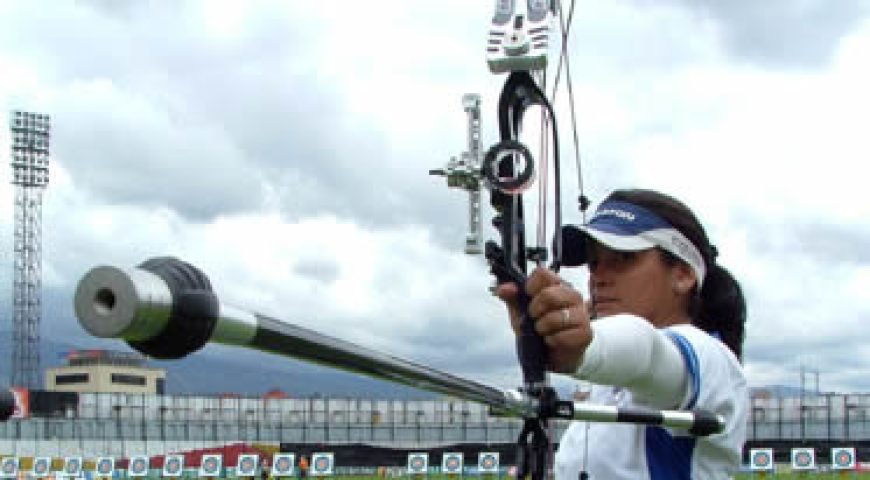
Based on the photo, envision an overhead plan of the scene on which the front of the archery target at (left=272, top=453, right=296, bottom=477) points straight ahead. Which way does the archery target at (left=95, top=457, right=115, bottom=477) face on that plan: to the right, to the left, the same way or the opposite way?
the same way

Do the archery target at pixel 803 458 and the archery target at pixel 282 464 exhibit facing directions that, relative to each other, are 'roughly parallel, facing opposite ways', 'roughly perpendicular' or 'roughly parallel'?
roughly parallel

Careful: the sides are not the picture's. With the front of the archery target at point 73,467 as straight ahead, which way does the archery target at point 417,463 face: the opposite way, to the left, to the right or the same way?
the same way

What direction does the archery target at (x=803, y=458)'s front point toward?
toward the camera

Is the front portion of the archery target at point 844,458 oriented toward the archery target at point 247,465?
no

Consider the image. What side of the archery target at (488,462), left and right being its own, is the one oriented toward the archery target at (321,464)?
right

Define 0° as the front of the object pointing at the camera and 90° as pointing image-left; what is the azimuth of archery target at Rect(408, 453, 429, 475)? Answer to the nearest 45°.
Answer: approximately 0°

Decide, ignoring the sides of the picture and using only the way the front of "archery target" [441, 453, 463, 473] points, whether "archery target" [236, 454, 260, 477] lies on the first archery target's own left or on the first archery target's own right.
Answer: on the first archery target's own right

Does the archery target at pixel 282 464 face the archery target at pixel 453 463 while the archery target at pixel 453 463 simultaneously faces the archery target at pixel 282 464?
no

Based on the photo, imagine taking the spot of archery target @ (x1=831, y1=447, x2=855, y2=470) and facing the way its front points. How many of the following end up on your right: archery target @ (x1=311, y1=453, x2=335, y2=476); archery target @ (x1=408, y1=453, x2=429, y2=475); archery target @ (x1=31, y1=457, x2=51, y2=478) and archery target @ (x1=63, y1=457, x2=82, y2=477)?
4

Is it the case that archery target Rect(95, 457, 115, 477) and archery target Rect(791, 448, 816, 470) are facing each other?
no

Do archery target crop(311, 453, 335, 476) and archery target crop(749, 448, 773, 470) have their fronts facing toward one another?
no

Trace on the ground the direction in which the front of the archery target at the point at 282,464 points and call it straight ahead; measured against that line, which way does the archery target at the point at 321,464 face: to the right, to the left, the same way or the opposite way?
the same way

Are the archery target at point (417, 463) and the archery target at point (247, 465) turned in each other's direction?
no

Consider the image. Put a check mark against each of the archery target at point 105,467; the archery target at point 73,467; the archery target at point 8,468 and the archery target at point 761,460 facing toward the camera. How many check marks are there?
4

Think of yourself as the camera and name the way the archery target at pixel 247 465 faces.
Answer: facing the viewer

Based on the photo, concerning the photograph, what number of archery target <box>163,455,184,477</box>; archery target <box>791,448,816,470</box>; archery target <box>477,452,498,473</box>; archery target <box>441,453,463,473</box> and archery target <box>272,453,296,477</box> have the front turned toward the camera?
5

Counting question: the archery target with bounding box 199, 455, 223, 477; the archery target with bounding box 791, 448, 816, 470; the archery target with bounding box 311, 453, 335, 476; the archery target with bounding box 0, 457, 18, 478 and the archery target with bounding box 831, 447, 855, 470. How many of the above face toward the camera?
5

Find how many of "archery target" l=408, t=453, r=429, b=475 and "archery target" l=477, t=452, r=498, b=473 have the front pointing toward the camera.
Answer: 2

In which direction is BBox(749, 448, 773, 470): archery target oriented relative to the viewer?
toward the camera

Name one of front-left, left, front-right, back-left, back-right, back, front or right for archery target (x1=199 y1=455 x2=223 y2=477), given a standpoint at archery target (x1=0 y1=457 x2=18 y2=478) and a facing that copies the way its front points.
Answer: left

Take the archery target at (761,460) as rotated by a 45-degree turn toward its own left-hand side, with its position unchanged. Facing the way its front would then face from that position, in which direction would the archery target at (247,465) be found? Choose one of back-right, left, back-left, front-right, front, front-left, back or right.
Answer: back-right
